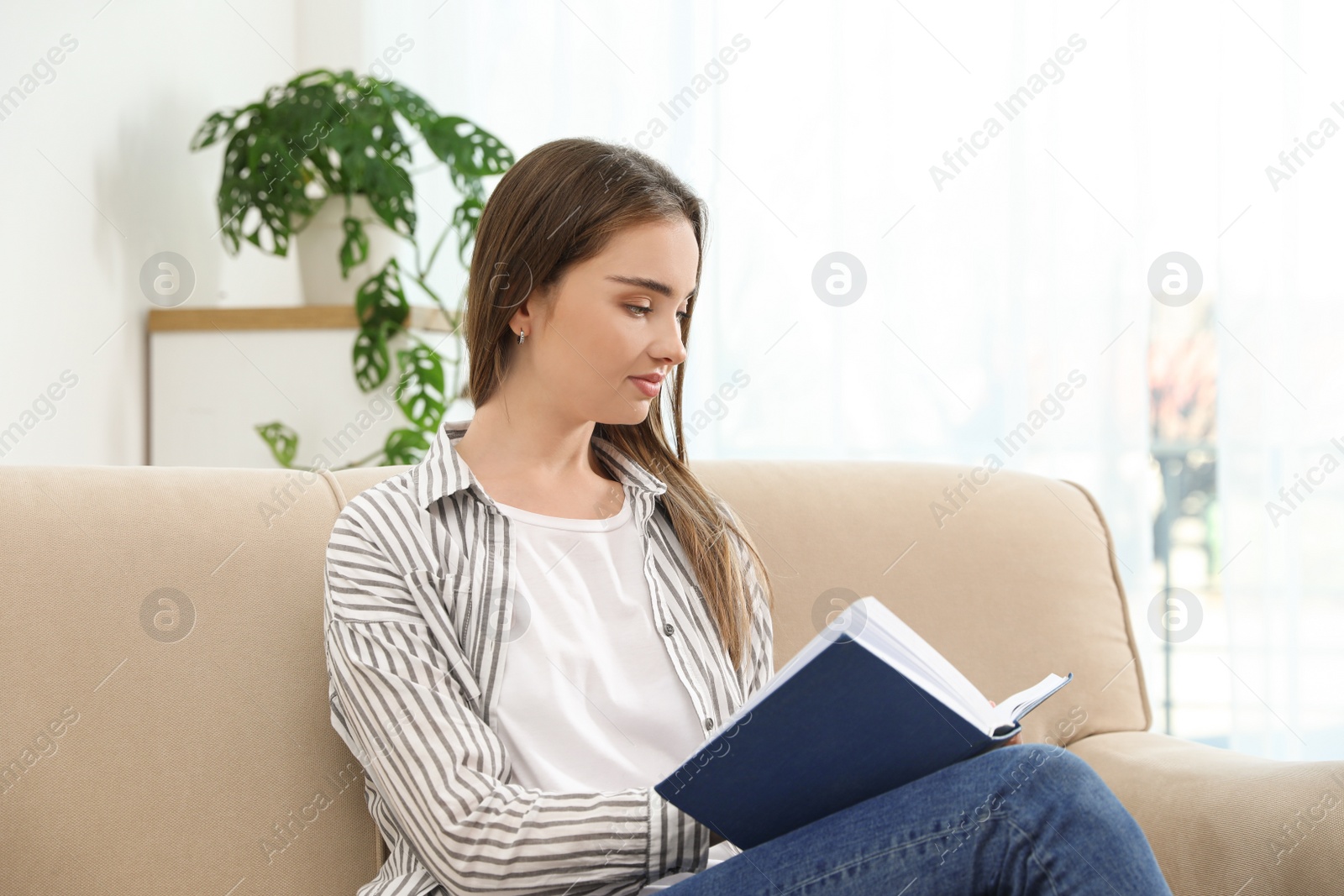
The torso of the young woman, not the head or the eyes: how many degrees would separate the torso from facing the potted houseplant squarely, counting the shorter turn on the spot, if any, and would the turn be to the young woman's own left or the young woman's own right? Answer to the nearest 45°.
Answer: approximately 180°

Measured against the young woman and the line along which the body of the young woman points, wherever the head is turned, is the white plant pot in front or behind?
behind

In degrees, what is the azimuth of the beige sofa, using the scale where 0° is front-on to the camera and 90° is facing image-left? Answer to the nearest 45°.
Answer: approximately 0°

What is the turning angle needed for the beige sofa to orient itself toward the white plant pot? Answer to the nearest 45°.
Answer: approximately 180°

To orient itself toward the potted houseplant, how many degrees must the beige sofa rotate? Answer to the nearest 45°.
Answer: approximately 180°

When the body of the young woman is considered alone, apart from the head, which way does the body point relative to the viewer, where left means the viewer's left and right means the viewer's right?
facing the viewer and to the right of the viewer
